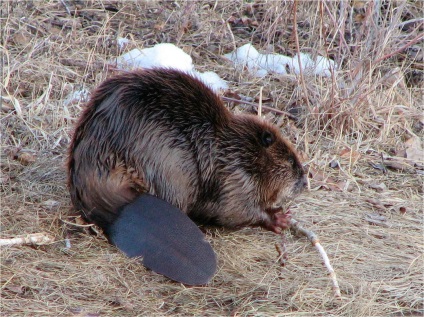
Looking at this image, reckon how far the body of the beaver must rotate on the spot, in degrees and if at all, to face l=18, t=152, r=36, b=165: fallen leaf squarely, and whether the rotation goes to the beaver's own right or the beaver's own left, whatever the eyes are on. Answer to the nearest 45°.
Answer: approximately 135° to the beaver's own left

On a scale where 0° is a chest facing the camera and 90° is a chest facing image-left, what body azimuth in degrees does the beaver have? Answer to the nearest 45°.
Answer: approximately 270°
